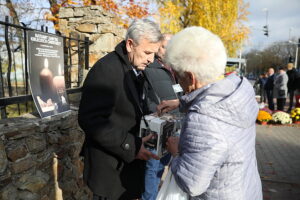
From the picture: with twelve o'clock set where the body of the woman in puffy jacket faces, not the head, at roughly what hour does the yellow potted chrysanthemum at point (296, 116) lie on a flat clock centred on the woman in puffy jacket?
The yellow potted chrysanthemum is roughly at 2 o'clock from the woman in puffy jacket.

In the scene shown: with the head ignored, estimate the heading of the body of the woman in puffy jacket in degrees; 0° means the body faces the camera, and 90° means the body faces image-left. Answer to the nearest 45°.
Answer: approximately 135°

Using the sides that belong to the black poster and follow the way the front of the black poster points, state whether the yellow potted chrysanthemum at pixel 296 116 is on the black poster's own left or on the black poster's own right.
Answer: on the black poster's own left

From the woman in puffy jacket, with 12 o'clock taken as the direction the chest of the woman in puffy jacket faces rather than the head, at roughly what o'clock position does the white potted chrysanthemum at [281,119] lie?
The white potted chrysanthemum is roughly at 2 o'clock from the woman in puffy jacket.

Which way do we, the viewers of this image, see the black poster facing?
facing the viewer and to the right of the viewer

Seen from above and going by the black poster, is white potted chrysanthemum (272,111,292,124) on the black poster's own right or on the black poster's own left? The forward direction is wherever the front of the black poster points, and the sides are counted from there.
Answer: on the black poster's own left

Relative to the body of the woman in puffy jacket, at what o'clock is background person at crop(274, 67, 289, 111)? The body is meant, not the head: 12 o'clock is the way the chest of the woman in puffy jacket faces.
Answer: The background person is roughly at 2 o'clock from the woman in puffy jacket.

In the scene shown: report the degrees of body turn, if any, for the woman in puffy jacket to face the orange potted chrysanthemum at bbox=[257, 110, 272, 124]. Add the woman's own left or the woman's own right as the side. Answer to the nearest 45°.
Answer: approximately 45° to the woman's own right

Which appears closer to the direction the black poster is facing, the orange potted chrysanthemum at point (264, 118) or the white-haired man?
the white-haired man

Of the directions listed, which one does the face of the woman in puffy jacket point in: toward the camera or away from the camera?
away from the camera

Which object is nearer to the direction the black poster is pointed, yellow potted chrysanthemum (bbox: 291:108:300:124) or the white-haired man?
the white-haired man

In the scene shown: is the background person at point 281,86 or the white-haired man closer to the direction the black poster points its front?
the white-haired man

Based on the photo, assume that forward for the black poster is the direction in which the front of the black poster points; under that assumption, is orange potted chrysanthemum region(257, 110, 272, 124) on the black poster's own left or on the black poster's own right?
on the black poster's own left
